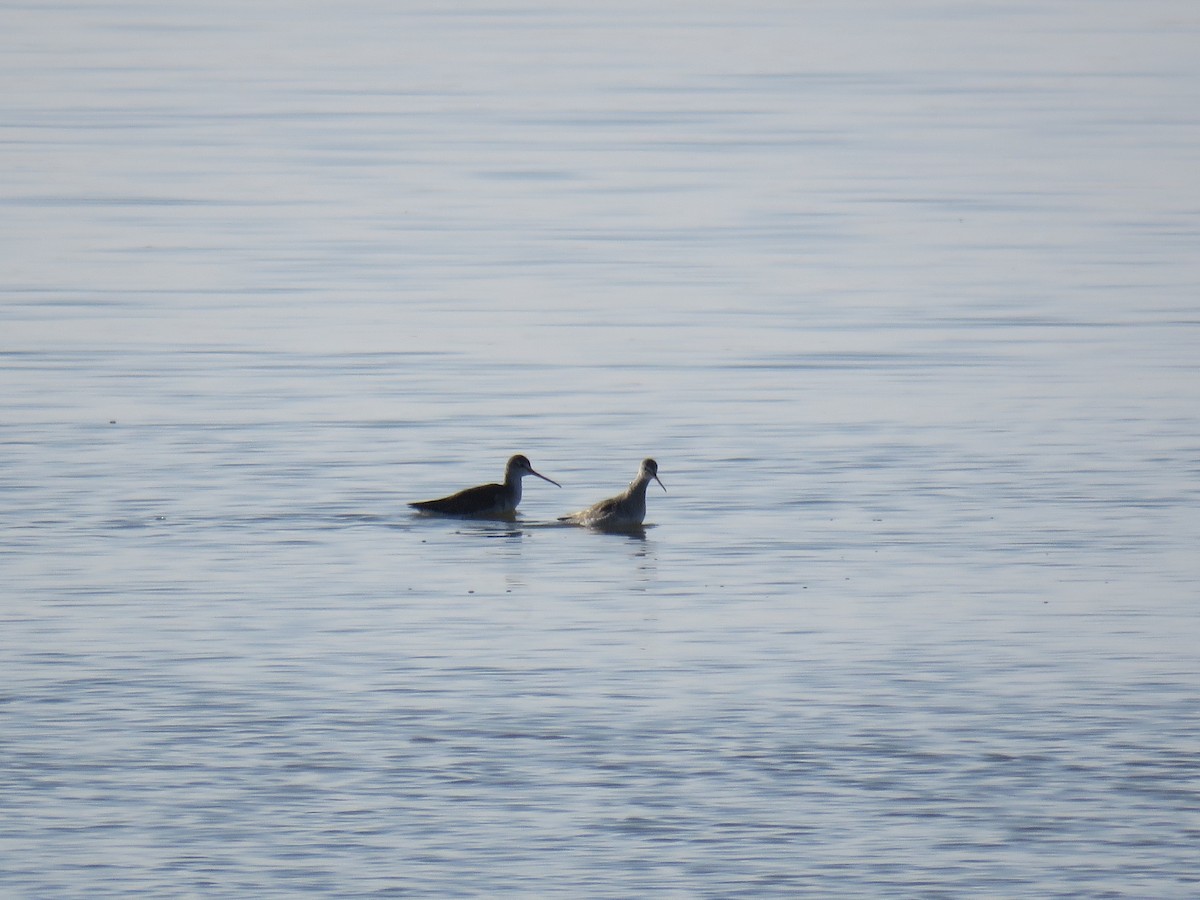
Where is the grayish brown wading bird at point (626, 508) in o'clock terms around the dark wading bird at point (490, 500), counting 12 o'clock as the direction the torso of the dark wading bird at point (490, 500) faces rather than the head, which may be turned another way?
the grayish brown wading bird at point (626, 508) is roughly at 1 o'clock from the dark wading bird at point (490, 500).

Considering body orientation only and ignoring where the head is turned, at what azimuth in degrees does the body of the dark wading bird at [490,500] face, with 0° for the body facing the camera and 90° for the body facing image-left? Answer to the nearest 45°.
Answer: approximately 270°

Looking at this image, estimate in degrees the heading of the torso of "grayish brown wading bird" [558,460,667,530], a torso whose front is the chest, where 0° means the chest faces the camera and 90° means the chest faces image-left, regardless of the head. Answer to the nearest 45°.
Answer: approximately 270°

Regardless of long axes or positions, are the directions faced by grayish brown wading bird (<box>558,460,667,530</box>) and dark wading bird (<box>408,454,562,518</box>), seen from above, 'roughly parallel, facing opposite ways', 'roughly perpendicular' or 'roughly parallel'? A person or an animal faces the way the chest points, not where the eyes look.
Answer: roughly parallel
